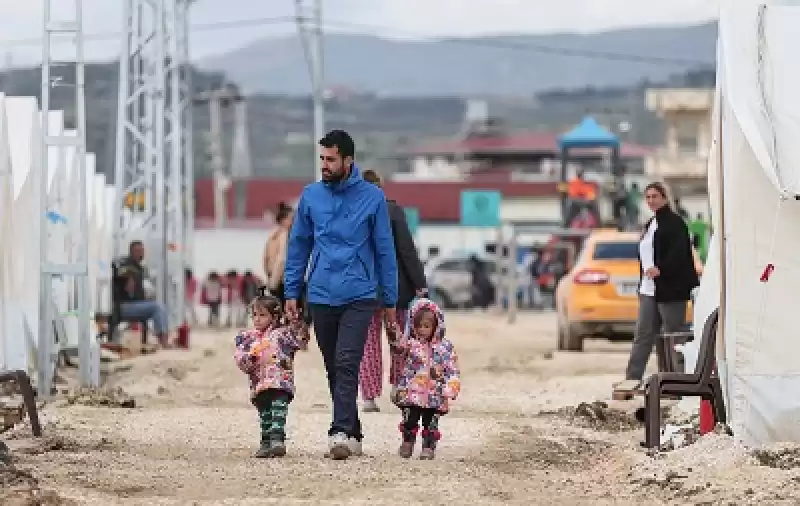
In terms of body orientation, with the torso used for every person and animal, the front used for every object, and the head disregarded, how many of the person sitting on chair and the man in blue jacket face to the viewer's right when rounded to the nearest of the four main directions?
1

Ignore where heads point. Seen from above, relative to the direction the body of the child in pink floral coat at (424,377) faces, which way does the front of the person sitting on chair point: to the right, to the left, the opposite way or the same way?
to the left

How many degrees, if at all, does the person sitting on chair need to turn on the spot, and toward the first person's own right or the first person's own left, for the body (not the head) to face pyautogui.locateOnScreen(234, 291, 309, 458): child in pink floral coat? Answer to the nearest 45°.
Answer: approximately 90° to the first person's own right

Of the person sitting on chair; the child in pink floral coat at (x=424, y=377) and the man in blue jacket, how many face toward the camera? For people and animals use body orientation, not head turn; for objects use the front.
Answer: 2

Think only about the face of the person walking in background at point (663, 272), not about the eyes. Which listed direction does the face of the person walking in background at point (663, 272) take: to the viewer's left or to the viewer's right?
to the viewer's left

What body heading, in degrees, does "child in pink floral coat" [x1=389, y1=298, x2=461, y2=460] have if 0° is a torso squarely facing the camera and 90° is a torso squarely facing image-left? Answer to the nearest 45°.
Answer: approximately 0°

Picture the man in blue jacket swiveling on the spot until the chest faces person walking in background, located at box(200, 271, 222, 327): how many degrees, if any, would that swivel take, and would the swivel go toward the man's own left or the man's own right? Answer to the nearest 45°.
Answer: approximately 180°

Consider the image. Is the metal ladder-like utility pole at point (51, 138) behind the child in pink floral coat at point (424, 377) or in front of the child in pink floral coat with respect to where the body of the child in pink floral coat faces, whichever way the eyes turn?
behind

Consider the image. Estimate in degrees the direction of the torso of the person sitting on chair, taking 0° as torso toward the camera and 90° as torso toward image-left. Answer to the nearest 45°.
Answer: approximately 270°
